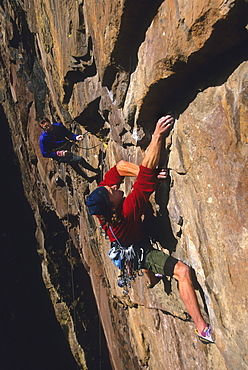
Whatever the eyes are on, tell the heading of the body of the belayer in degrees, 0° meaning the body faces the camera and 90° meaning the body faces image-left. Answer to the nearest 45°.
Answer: approximately 315°

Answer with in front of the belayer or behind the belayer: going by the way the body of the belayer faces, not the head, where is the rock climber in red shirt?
in front
